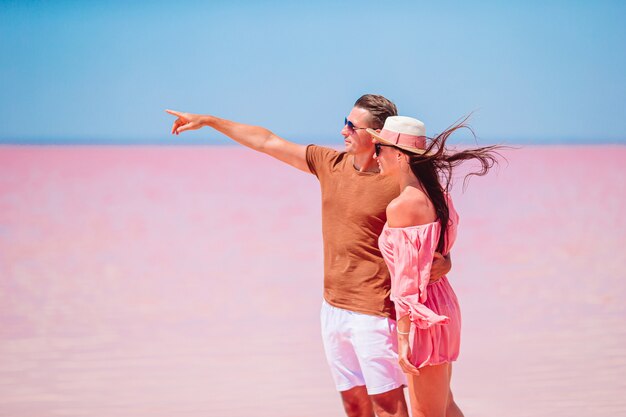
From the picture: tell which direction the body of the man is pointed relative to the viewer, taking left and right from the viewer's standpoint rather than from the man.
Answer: facing the viewer and to the left of the viewer

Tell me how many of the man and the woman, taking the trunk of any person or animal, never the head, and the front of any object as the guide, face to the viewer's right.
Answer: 0

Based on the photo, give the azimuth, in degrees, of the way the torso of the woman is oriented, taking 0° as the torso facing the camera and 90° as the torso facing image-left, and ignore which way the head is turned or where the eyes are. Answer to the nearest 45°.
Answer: approximately 90°

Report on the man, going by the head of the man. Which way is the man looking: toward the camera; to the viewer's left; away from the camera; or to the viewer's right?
to the viewer's left
